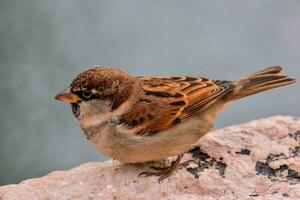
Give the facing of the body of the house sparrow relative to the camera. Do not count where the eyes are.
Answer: to the viewer's left
